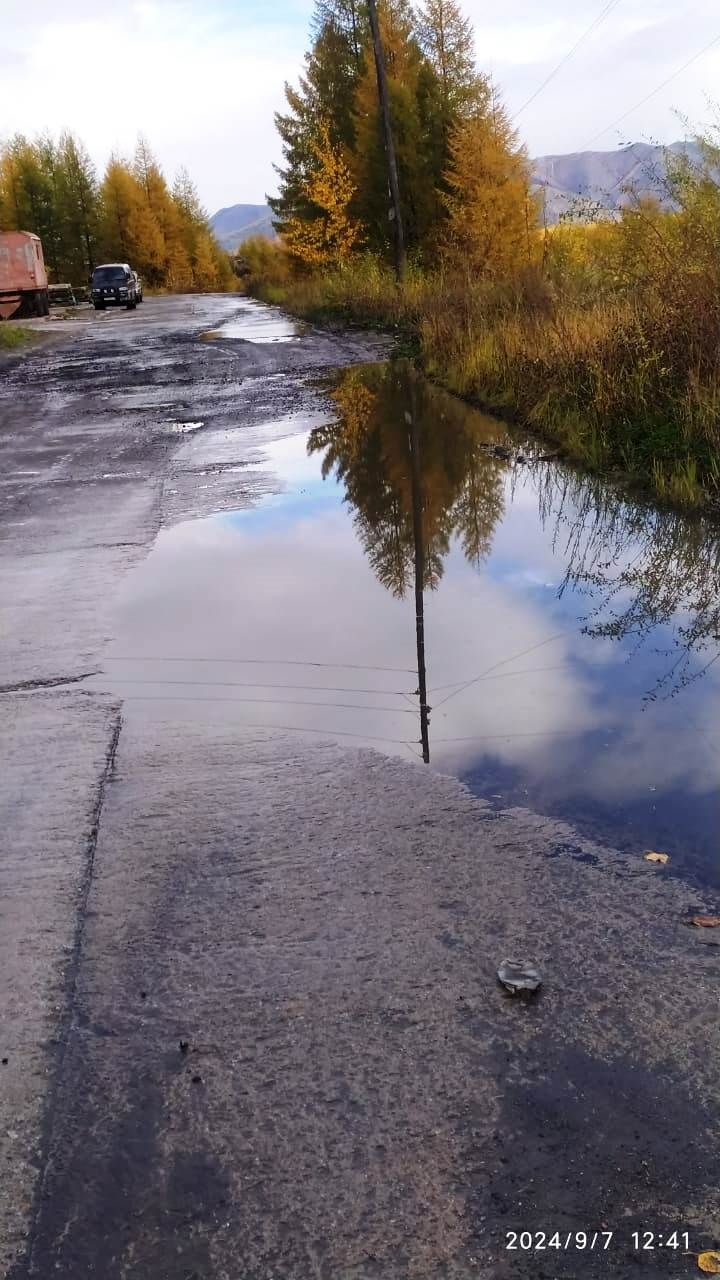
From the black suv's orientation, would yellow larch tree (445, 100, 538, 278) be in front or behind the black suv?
in front

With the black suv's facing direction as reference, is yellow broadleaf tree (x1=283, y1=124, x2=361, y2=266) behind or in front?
in front

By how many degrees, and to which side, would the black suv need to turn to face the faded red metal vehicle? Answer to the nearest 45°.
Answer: approximately 45° to its right

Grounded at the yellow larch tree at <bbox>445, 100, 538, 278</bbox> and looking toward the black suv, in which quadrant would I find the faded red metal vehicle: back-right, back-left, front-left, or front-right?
front-left

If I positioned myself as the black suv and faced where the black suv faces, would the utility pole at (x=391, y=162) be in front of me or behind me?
in front

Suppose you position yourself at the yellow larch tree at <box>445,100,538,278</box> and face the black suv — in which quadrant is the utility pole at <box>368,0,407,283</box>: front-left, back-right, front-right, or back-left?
front-left

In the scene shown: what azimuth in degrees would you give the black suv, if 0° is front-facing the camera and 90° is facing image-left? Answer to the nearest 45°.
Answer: approximately 0°
